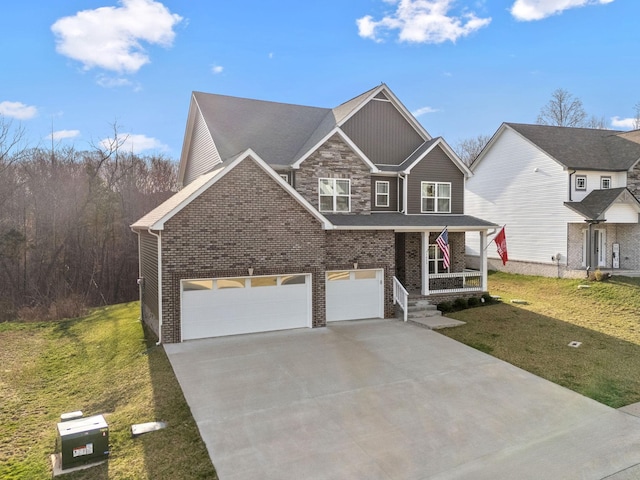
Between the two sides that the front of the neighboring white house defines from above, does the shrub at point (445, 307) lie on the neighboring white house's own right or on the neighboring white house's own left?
on the neighboring white house's own right

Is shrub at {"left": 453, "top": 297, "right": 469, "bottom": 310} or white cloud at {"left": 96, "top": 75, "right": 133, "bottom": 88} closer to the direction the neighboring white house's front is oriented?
the shrub

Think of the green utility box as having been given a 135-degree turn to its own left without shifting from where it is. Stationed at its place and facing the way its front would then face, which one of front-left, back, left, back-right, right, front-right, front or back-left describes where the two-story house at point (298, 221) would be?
front

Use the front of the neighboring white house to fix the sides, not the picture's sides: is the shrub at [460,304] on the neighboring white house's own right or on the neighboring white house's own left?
on the neighboring white house's own right

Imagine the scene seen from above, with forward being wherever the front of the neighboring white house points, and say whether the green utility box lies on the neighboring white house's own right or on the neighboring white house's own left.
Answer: on the neighboring white house's own right

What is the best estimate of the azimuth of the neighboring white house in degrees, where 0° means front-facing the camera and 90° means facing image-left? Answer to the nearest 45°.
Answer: approximately 315°

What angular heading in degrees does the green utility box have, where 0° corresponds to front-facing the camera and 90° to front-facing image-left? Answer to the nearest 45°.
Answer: approximately 0°

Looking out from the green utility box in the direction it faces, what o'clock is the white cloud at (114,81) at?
The white cloud is roughly at 6 o'clock from the green utility box.

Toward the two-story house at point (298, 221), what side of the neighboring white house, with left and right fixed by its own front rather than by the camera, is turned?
right

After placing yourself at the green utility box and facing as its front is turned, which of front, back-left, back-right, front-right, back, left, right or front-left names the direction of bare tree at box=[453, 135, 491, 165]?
back-left
